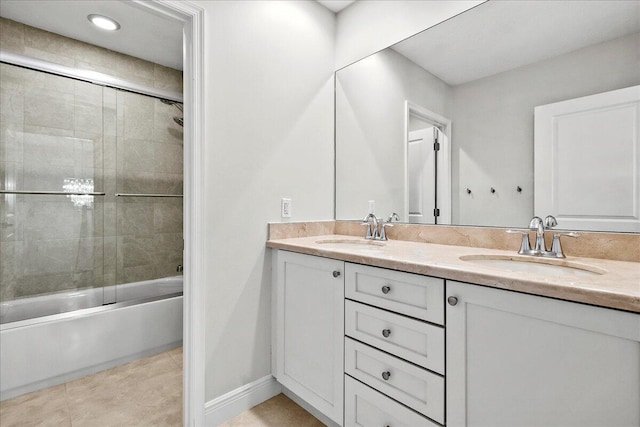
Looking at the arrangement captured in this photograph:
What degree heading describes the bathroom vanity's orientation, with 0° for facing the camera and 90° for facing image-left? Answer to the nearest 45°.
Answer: approximately 45°

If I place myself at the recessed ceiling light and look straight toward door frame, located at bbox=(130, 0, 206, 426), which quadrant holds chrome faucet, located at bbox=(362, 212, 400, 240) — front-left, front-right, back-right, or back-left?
front-left

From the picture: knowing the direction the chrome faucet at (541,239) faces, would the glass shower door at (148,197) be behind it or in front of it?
in front

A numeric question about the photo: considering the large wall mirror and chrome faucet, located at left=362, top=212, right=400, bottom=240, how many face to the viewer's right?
0

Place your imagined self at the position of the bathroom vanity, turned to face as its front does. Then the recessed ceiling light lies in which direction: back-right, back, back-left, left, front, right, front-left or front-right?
front-right

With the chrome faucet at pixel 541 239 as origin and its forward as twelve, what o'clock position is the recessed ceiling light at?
The recessed ceiling light is roughly at 1 o'clock from the chrome faucet.

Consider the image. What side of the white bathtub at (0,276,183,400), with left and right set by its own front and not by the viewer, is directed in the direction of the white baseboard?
front

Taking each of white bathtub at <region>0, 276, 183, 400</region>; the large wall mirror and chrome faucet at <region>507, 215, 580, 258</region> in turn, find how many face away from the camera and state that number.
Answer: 0

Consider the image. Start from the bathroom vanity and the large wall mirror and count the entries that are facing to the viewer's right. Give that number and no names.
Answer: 0

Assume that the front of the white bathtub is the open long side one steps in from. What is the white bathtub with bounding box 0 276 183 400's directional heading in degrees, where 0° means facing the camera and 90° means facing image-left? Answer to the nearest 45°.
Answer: approximately 315°

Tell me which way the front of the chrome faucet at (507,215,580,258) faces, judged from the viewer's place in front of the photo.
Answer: facing the viewer and to the left of the viewer

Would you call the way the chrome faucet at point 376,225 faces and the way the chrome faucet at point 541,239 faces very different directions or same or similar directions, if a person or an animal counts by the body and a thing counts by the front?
same or similar directions

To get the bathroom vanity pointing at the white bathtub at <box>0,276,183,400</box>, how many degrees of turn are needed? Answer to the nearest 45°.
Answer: approximately 45° to its right
